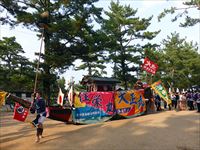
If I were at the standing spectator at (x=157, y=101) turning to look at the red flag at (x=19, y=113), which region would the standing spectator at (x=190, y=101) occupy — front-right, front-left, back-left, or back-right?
back-left

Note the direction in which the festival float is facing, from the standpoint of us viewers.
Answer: facing to the left of the viewer

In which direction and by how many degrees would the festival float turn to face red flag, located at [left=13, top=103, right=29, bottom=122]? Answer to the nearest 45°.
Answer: approximately 45° to its left

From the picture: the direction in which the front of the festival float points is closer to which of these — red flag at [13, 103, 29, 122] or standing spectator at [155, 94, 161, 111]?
the red flag

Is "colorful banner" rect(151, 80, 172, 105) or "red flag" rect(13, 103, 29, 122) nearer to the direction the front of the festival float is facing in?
the red flag

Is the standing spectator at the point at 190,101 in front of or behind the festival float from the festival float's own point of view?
behind

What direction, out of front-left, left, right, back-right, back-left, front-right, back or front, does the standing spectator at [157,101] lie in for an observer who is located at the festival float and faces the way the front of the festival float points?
back-right

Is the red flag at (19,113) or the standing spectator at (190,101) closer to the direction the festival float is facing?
the red flag
